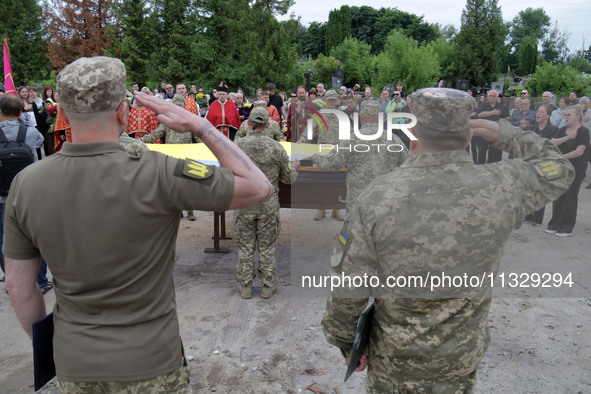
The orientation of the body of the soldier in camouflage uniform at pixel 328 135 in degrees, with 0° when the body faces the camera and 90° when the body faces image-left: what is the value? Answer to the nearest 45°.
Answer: approximately 0°

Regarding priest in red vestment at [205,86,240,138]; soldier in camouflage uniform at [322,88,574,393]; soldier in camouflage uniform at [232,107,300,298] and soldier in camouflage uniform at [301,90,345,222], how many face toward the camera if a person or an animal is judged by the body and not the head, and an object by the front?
2

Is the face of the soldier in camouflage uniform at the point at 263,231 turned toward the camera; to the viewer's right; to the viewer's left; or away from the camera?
away from the camera

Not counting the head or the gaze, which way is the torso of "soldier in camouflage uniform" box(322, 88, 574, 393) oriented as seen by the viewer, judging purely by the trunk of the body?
away from the camera

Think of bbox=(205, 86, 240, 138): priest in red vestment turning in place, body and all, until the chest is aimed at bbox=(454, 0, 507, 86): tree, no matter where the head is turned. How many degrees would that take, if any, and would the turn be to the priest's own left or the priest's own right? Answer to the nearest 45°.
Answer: approximately 135° to the priest's own left

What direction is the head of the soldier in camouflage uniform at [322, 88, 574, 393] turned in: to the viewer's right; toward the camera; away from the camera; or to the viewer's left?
away from the camera

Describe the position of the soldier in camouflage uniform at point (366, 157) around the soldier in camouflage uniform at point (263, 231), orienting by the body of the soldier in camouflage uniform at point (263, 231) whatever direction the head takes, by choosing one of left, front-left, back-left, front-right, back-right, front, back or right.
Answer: right

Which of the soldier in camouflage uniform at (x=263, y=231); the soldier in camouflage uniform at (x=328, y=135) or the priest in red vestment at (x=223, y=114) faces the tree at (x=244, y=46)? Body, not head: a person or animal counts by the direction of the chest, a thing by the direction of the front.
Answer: the soldier in camouflage uniform at (x=263, y=231)

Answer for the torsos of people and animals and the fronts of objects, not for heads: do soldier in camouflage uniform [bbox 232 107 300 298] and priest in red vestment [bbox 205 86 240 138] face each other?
yes

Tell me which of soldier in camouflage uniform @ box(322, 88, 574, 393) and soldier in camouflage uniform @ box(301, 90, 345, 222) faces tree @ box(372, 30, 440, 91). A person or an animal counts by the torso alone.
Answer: soldier in camouflage uniform @ box(322, 88, 574, 393)
